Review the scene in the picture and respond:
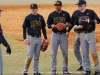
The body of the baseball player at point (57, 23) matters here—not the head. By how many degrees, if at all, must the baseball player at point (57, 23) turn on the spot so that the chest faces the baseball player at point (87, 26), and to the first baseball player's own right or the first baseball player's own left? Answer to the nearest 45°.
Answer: approximately 90° to the first baseball player's own left

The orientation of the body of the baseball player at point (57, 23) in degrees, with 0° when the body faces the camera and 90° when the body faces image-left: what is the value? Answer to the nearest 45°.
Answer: approximately 0°
